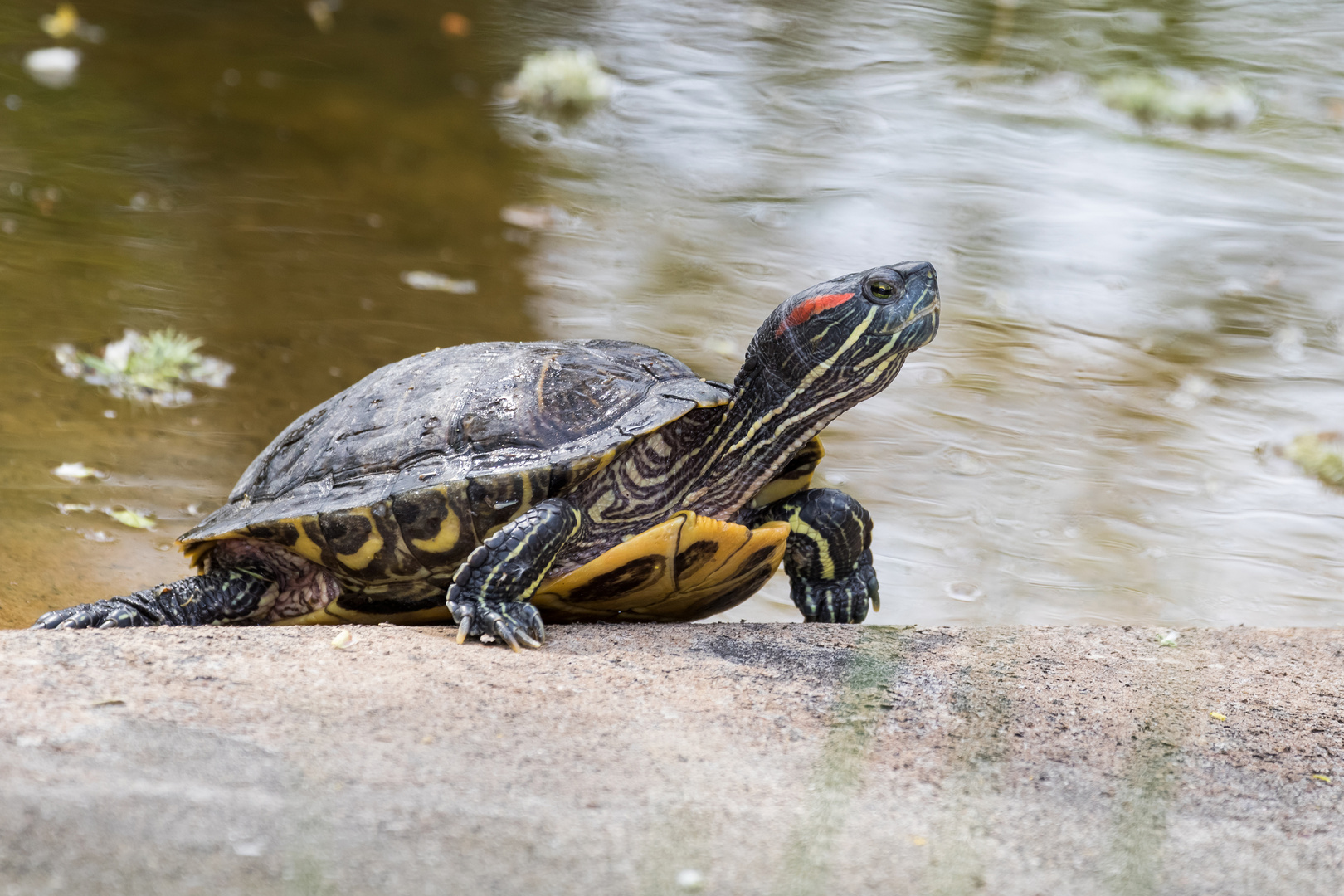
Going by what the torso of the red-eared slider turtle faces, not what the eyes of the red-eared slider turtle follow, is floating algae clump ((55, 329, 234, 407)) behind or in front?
behind

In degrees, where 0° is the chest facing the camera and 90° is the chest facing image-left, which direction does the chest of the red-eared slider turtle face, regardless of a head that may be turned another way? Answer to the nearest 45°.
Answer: approximately 315°

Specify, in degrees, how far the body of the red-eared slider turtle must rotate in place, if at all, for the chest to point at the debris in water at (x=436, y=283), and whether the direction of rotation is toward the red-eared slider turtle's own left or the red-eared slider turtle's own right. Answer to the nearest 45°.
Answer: approximately 135° to the red-eared slider turtle's own left

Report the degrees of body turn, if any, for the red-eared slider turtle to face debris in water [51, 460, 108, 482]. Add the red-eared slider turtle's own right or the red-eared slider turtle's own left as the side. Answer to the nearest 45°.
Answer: approximately 180°

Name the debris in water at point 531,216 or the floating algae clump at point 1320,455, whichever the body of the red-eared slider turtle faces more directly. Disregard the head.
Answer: the floating algae clump

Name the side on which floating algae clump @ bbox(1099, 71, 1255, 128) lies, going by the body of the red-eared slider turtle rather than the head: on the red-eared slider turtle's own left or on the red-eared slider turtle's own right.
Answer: on the red-eared slider turtle's own left

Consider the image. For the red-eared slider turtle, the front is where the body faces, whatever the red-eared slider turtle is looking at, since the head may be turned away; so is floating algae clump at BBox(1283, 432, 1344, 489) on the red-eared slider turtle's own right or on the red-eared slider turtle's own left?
on the red-eared slider turtle's own left

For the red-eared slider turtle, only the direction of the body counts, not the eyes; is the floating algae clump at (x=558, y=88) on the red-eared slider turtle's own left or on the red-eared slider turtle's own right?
on the red-eared slider turtle's own left
